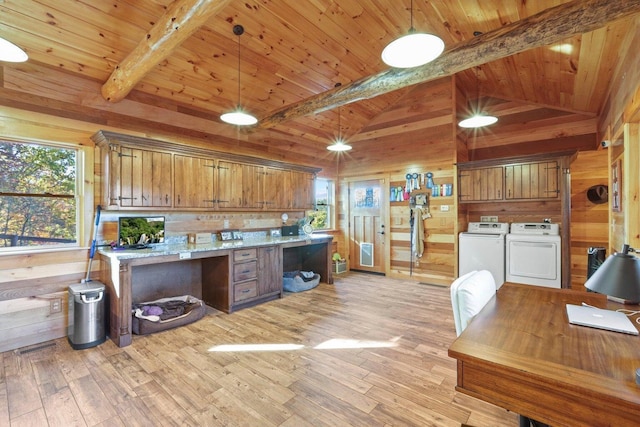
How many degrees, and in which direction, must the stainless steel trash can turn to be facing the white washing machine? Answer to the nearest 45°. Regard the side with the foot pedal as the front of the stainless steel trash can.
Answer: approximately 45° to its left

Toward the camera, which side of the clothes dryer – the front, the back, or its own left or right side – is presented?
front

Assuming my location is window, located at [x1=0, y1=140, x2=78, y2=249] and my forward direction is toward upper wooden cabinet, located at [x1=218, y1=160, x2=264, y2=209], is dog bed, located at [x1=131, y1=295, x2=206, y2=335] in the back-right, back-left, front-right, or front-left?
front-right

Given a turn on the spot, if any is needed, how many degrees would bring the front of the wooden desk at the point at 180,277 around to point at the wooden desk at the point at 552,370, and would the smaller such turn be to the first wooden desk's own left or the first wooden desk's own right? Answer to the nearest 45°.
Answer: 0° — it already faces it

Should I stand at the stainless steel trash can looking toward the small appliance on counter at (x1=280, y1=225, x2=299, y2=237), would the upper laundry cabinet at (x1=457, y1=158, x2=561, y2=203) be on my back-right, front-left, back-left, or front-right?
front-right

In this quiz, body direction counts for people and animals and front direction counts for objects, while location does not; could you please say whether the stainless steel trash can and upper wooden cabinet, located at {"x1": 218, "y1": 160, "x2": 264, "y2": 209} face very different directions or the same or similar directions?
same or similar directions

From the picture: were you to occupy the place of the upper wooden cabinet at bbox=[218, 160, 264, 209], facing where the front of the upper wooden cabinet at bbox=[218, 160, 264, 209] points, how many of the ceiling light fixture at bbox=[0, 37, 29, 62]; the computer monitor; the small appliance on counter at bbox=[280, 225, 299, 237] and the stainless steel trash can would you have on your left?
1

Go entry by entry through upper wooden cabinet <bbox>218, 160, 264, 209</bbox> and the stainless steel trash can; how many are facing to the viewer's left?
0

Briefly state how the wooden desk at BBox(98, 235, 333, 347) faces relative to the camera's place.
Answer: facing the viewer and to the right of the viewer

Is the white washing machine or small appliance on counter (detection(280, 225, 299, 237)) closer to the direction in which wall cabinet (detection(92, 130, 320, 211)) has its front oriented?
the white washing machine

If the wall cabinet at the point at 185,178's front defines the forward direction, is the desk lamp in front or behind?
in front

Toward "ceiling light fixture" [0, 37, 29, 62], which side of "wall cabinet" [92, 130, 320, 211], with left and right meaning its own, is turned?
right

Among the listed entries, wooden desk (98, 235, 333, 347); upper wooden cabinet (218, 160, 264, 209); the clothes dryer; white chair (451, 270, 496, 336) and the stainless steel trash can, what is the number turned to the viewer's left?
0

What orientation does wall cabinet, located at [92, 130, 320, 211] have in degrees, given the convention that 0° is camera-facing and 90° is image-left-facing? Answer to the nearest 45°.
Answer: approximately 315°

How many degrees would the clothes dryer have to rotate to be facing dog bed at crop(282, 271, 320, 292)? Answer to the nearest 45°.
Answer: approximately 45° to its right
